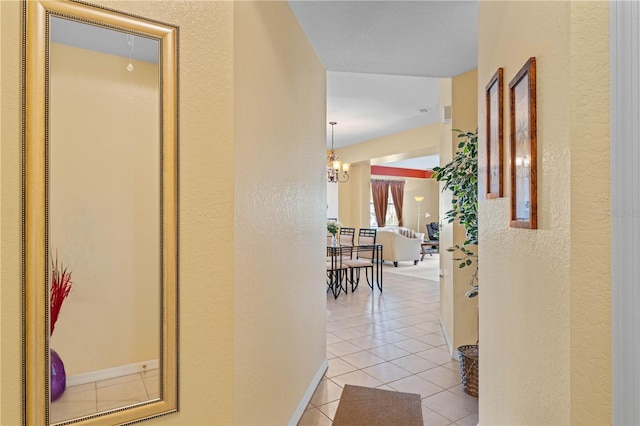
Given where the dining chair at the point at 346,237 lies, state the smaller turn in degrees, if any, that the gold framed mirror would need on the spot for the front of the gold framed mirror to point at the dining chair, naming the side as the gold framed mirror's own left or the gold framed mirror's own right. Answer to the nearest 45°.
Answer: approximately 90° to the gold framed mirror's own left

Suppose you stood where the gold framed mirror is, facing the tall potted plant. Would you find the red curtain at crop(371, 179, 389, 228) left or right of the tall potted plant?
left

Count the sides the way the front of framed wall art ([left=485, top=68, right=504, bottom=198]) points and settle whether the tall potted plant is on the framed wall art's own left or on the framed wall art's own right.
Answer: on the framed wall art's own right

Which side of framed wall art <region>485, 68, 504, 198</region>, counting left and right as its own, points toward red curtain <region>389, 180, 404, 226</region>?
right

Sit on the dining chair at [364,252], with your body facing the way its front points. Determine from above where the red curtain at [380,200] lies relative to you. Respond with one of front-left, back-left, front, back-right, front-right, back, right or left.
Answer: back-right

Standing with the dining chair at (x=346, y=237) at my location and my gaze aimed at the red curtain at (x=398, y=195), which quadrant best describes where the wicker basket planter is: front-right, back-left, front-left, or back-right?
back-right

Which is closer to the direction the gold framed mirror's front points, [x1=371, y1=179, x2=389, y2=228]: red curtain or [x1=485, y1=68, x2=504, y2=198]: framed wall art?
the framed wall art

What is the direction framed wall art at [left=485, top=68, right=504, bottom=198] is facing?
to the viewer's left

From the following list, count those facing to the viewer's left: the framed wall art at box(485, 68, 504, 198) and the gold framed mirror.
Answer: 1

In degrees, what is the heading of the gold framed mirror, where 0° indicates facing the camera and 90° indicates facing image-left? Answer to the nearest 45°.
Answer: approximately 315°
